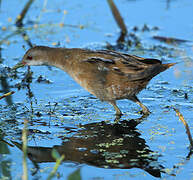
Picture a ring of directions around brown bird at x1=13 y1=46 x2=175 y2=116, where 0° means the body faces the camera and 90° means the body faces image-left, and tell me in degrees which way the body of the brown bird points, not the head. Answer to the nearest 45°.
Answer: approximately 90°

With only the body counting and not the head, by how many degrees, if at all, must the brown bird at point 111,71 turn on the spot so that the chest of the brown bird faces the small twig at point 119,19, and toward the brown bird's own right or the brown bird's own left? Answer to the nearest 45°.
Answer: approximately 90° to the brown bird's own right
